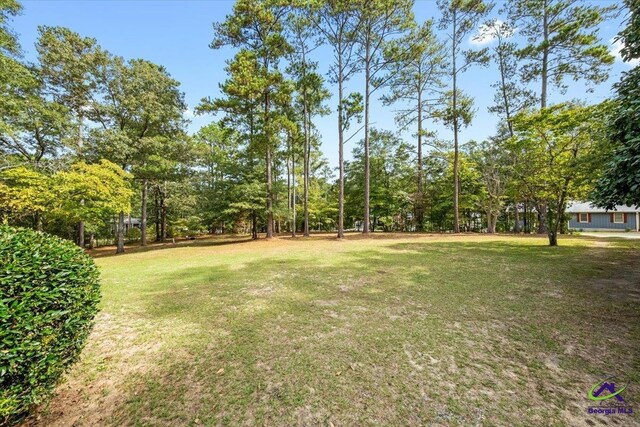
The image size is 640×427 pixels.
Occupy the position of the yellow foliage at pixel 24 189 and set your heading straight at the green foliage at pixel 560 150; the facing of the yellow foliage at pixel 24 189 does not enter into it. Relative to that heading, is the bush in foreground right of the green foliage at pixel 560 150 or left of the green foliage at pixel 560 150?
right

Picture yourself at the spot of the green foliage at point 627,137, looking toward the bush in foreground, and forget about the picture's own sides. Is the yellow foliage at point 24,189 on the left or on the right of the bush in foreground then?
right

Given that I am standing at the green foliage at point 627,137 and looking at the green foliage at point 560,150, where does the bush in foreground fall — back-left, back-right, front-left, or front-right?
back-left

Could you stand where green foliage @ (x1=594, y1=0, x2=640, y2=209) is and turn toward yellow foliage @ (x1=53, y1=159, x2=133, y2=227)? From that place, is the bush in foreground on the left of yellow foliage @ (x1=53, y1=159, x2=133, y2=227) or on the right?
left

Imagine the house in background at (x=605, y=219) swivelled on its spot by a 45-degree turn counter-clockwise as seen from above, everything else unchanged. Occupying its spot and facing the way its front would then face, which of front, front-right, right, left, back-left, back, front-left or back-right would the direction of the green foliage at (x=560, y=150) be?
front-right

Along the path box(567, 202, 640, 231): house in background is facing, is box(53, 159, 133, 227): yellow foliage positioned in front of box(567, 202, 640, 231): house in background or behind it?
in front

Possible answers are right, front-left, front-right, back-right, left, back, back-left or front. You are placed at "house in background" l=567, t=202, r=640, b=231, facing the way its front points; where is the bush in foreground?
front

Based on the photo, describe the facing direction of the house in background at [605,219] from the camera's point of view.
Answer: facing the viewer

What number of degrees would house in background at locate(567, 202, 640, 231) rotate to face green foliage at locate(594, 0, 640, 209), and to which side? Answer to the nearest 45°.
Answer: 0° — it already faces it
